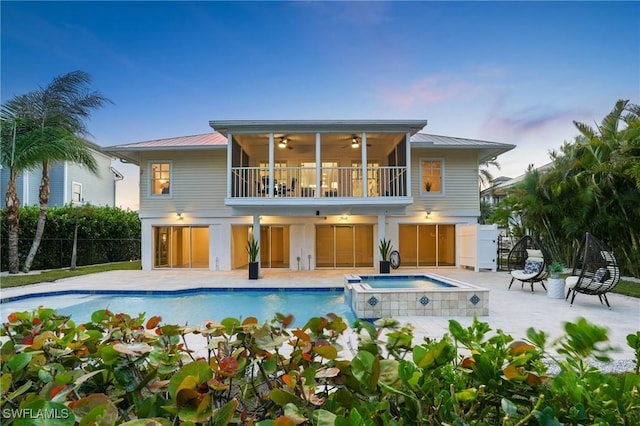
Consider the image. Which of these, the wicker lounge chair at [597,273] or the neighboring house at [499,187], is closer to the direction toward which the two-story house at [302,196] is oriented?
the wicker lounge chair

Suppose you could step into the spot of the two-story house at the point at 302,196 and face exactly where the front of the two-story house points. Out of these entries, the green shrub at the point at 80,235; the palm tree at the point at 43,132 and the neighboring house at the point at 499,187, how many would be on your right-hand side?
2

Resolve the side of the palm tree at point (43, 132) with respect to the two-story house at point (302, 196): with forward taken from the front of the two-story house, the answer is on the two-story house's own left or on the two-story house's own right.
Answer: on the two-story house's own right

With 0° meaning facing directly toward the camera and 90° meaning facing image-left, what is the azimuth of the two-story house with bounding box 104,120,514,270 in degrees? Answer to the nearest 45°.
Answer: approximately 0°

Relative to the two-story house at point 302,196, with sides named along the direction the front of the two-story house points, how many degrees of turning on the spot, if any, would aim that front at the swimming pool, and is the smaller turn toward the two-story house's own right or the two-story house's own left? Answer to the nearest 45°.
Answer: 0° — it already faces it

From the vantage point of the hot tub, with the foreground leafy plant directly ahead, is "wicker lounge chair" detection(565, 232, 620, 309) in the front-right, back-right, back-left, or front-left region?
back-left

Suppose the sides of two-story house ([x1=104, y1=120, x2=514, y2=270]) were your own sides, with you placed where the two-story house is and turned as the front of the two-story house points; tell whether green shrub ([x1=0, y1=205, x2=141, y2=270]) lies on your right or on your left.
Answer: on your right

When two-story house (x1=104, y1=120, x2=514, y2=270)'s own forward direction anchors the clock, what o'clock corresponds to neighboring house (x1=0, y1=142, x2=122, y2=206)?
The neighboring house is roughly at 4 o'clock from the two-story house.

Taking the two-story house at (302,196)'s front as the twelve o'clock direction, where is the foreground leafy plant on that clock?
The foreground leafy plant is roughly at 12 o'clock from the two-story house.

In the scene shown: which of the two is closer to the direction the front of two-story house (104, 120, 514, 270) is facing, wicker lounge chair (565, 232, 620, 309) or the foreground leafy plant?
the foreground leafy plant
